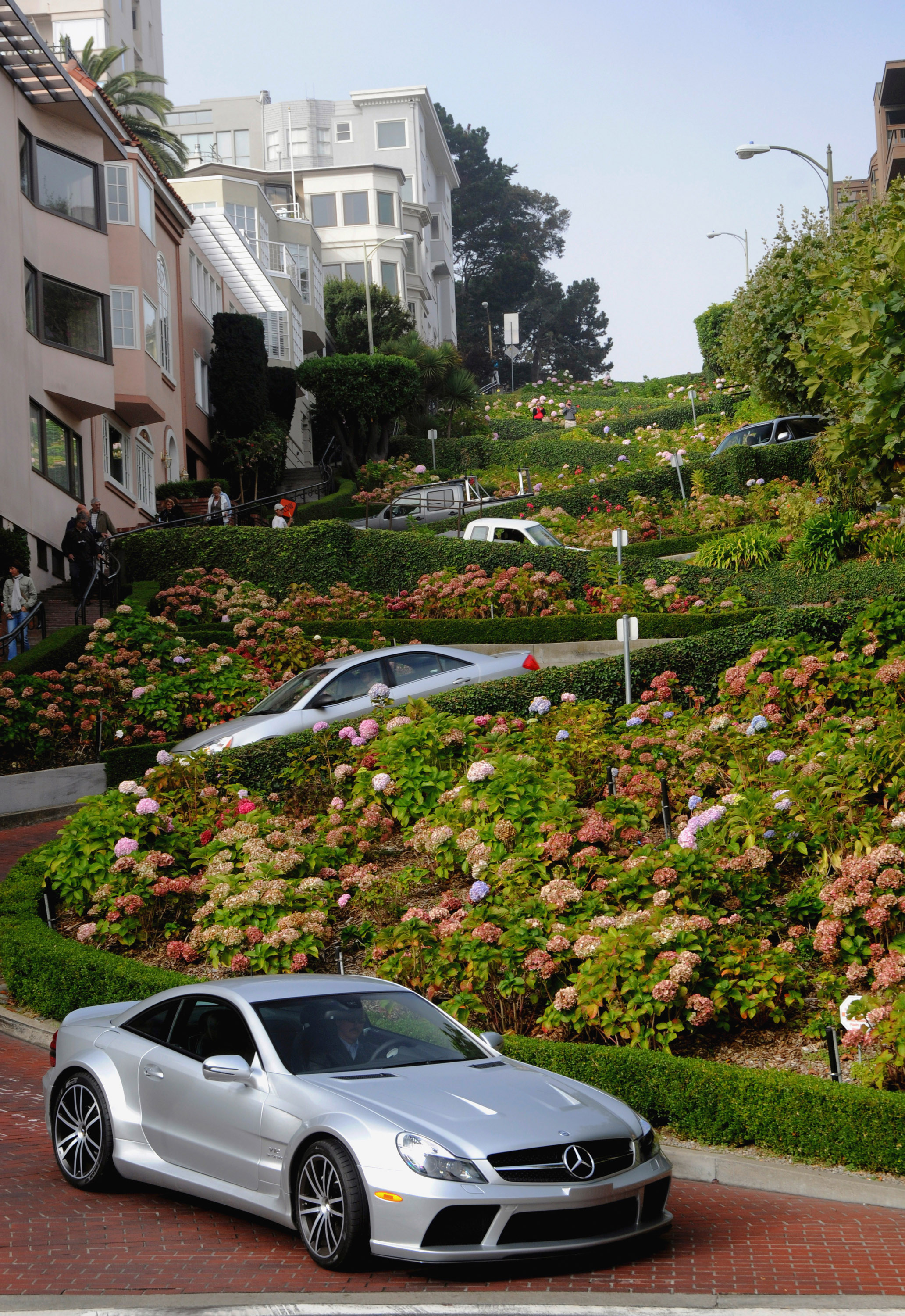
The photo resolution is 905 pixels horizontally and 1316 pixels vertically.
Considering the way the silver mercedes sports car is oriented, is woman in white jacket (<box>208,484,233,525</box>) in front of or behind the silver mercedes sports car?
behind

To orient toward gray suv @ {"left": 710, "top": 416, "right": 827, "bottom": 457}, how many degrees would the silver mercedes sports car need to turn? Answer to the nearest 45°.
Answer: approximately 135° to its left

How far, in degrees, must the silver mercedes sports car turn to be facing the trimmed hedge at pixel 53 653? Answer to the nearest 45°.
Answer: approximately 135° to its left

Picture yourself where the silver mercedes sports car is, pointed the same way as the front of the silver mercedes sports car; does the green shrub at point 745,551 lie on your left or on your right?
on your left

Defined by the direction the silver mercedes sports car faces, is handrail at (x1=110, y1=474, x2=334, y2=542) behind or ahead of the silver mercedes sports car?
behind

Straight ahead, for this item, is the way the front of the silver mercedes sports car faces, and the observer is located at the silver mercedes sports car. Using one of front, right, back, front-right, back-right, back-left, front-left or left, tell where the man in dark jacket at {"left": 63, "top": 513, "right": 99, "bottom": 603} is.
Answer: back-left

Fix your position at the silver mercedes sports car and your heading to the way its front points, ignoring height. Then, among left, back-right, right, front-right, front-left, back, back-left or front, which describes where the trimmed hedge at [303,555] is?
back-left

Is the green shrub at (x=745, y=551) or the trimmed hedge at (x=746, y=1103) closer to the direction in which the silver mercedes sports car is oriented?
the trimmed hedge

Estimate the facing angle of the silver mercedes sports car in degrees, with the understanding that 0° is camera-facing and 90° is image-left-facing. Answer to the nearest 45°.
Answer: approximately 315°

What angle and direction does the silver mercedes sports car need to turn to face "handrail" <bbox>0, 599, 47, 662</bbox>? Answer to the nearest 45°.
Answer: approximately 135° to its left
